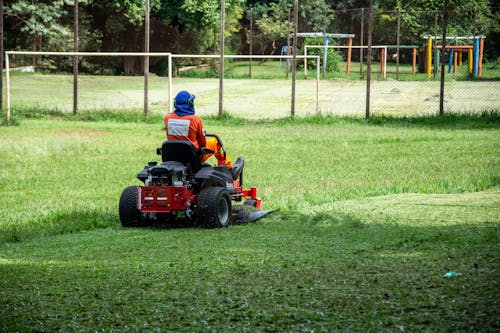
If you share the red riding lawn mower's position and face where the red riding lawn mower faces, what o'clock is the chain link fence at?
The chain link fence is roughly at 11 o'clock from the red riding lawn mower.

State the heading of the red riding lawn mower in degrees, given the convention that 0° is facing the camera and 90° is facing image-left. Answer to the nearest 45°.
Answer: approximately 225°
